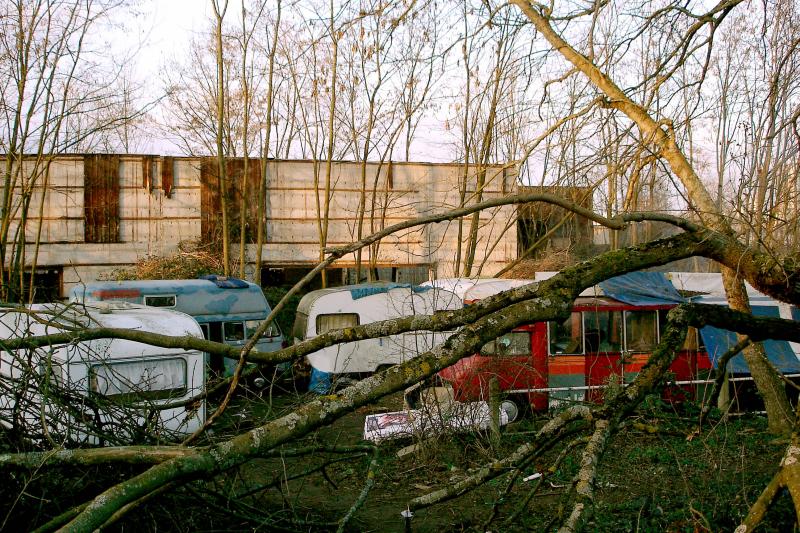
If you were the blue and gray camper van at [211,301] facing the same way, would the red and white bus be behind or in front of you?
in front

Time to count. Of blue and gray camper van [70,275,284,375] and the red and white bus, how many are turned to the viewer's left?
1

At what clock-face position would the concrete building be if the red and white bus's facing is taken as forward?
The concrete building is roughly at 1 o'clock from the red and white bus.

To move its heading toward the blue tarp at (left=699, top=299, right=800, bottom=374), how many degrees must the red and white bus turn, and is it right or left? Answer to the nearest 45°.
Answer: approximately 180°

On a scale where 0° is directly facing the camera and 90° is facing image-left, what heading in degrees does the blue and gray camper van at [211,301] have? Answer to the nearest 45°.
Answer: approximately 270°

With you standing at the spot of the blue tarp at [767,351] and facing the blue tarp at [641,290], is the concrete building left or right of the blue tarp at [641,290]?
right

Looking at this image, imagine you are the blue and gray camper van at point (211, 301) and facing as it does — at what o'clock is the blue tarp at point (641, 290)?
The blue tarp is roughly at 1 o'clock from the blue and gray camper van.

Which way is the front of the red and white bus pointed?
to the viewer's left

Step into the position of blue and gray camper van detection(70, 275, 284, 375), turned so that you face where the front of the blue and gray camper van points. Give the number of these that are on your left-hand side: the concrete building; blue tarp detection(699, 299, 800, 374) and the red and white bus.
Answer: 1

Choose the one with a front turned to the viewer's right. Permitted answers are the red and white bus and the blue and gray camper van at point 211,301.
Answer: the blue and gray camper van

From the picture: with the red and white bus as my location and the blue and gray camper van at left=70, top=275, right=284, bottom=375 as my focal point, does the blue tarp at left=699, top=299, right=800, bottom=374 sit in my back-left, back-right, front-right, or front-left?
back-right

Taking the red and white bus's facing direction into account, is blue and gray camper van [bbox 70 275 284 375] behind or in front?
in front
